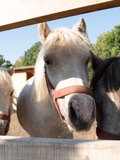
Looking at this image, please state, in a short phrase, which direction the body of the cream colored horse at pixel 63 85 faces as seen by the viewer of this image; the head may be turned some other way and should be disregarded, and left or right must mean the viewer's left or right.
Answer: facing the viewer and to the right of the viewer

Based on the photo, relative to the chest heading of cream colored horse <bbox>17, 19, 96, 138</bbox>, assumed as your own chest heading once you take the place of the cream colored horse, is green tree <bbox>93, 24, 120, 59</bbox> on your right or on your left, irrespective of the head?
on your left
